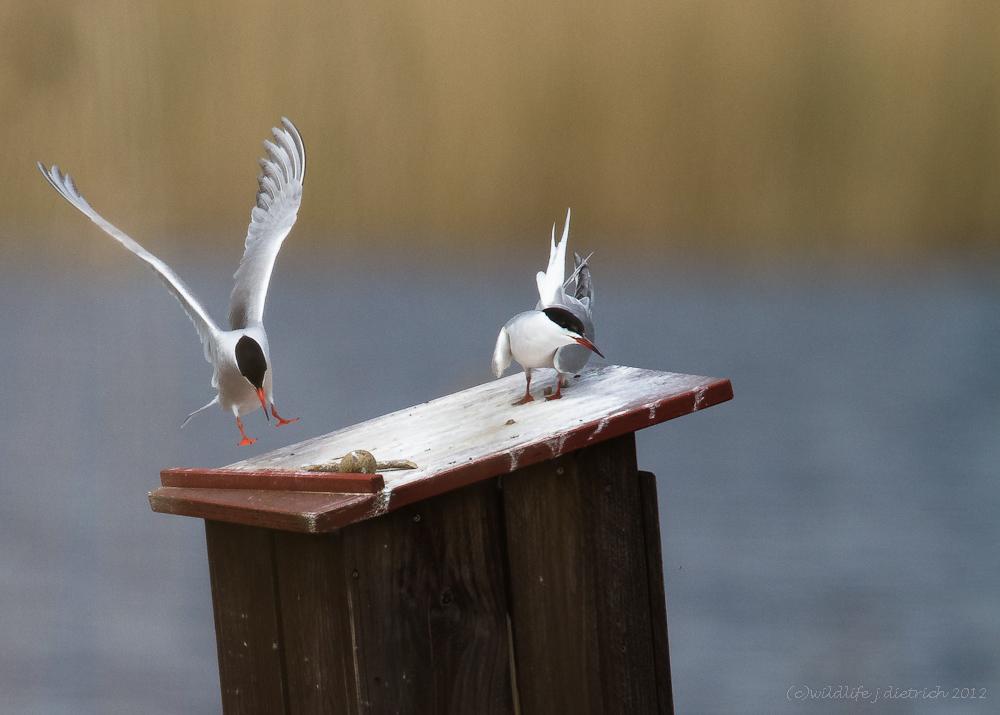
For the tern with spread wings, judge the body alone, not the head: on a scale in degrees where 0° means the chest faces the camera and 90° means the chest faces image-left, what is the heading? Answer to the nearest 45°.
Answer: approximately 315°
